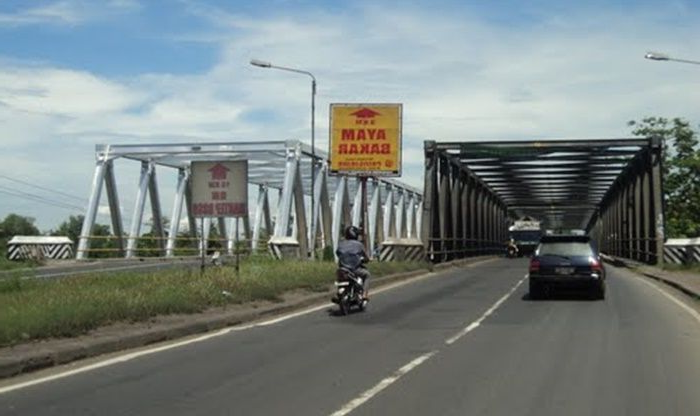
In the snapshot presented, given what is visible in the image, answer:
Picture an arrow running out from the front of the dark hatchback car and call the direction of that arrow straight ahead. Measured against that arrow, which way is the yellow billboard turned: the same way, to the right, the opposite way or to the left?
the opposite way

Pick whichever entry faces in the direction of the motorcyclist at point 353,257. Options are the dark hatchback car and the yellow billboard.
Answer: the yellow billboard

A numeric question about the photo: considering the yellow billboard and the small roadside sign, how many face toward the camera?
2

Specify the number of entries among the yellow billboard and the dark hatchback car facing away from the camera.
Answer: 1

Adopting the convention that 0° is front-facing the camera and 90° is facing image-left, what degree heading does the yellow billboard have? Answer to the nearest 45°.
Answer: approximately 0°

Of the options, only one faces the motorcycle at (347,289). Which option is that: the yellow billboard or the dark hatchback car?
the yellow billboard

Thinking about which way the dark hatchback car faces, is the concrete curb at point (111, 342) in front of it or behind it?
behind

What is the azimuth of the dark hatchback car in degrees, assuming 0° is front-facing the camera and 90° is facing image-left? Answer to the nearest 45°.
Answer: approximately 180°

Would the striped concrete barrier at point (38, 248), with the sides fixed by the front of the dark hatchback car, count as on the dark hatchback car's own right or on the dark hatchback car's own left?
on the dark hatchback car's own left

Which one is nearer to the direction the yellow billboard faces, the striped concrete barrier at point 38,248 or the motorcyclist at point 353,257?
the motorcyclist
